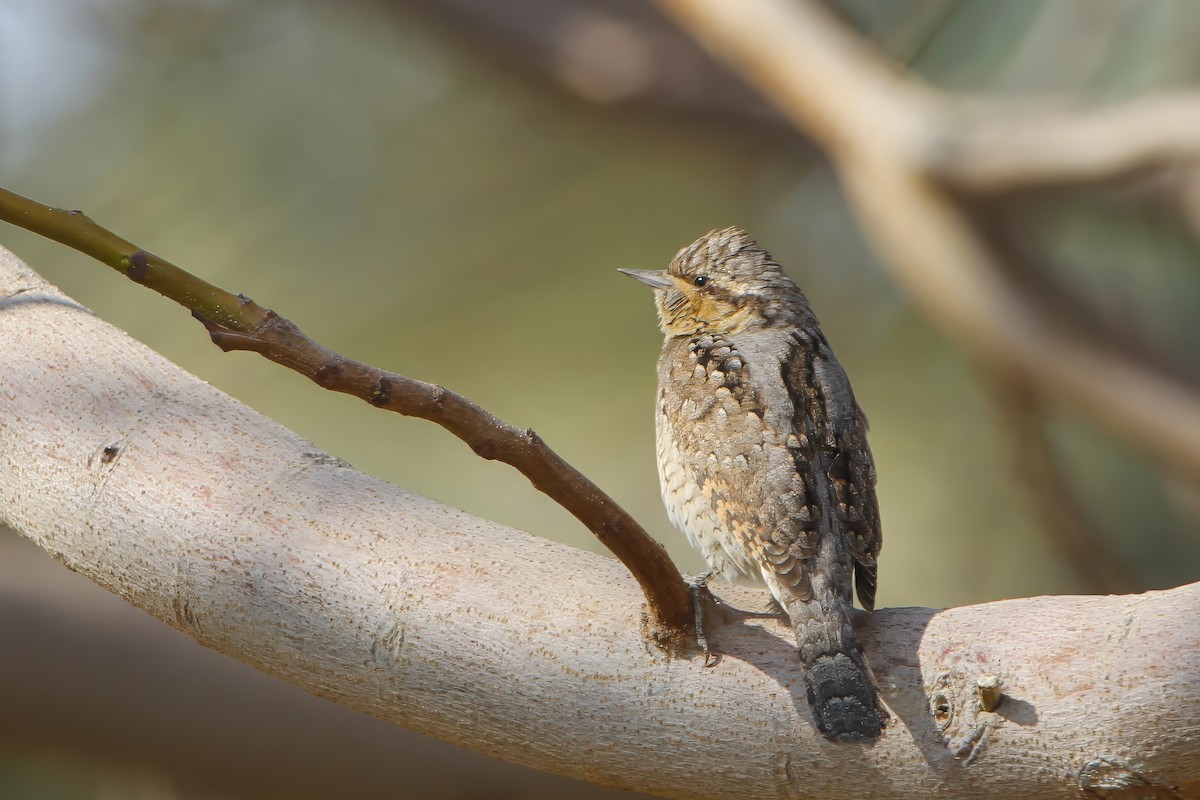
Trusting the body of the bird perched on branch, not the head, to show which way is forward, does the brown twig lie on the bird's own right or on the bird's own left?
on the bird's own left

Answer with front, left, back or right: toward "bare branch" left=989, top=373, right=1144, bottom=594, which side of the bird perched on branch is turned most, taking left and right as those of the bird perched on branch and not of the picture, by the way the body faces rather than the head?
right

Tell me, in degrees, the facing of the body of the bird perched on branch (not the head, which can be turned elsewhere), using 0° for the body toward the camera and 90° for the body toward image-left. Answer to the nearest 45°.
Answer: approximately 135°
